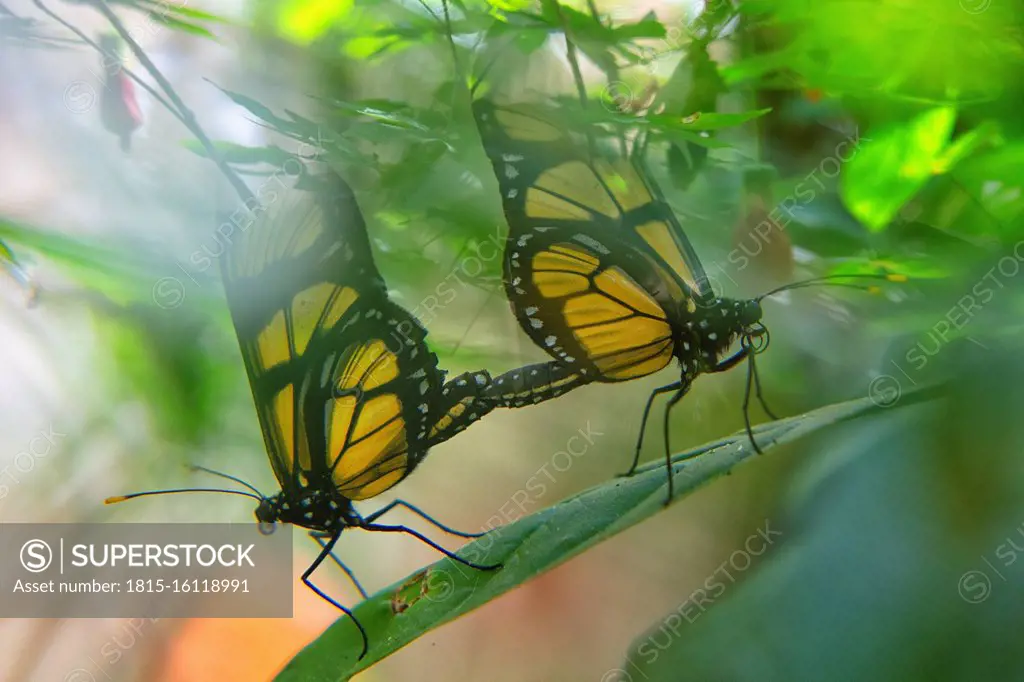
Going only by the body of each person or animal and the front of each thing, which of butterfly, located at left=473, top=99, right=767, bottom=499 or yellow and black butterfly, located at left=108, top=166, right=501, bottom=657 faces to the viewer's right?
the butterfly

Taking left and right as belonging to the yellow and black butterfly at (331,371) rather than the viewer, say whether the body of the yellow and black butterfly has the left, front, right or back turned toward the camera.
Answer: left

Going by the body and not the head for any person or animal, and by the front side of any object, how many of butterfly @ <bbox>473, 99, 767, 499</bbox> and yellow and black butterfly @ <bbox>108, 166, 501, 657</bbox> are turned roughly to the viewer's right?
1

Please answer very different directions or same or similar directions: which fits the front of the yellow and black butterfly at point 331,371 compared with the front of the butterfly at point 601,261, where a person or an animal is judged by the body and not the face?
very different directions

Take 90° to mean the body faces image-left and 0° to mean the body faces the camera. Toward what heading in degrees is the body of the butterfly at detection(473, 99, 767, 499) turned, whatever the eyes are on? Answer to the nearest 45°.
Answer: approximately 270°
